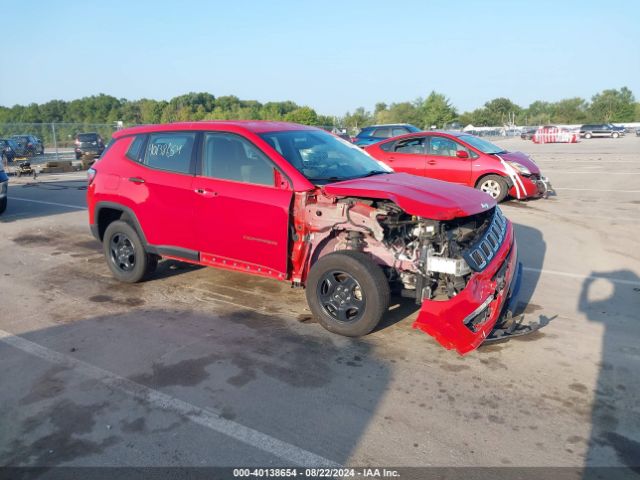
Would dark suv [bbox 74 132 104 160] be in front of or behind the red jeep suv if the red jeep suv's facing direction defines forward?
behind

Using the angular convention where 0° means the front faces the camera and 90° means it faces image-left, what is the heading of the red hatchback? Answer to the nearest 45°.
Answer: approximately 315°

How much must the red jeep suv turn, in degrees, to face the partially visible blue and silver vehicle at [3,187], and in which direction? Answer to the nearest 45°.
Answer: approximately 180°

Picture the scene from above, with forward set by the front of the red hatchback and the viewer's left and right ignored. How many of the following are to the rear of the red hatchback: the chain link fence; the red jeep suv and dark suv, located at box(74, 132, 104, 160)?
2

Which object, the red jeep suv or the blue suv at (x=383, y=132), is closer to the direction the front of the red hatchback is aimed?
the red jeep suv

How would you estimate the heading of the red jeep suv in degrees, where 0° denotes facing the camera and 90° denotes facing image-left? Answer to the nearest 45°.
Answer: approximately 315°

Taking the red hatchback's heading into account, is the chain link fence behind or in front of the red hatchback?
behind

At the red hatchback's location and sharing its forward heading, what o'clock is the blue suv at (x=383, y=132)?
The blue suv is roughly at 7 o'clock from the red hatchback.

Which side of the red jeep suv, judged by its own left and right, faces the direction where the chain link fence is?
back
